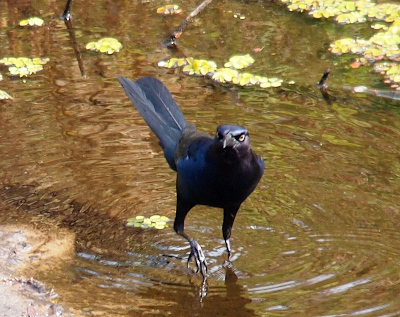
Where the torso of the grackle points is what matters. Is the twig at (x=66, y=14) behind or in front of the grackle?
behind

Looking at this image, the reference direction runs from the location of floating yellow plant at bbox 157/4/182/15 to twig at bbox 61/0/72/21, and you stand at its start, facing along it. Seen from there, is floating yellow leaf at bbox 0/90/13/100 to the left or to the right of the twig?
left

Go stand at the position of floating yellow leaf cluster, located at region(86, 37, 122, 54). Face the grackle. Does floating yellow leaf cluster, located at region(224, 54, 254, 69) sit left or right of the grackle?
left

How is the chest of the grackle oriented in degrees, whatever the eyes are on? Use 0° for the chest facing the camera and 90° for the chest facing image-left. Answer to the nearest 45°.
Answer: approximately 315°

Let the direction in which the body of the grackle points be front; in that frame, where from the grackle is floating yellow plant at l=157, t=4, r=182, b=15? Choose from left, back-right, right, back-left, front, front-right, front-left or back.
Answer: back-left

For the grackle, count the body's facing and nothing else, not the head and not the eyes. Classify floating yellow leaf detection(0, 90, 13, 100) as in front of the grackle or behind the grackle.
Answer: behind

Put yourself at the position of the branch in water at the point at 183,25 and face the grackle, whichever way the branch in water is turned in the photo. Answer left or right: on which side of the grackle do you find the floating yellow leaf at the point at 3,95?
right

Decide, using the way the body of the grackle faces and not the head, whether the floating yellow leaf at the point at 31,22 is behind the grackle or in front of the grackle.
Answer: behind

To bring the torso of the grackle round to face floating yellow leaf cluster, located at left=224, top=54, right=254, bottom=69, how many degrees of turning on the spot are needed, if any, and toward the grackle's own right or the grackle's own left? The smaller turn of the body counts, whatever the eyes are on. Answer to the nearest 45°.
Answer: approximately 135° to the grackle's own left

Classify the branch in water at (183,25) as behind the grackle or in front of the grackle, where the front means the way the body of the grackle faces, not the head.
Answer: behind

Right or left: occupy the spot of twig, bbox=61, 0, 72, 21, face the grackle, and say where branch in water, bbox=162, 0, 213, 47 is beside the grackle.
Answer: left
